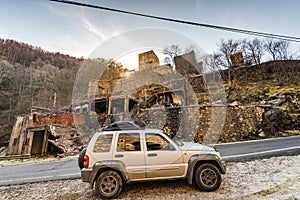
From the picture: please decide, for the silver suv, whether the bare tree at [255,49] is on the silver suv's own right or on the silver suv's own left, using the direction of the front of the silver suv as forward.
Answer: on the silver suv's own left

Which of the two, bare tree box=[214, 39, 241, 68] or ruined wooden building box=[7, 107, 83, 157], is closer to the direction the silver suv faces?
the bare tree

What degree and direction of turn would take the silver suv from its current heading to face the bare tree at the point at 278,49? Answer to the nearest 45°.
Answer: approximately 45° to its left

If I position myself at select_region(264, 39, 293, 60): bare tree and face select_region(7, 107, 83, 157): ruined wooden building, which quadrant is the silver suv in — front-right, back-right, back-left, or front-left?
front-left

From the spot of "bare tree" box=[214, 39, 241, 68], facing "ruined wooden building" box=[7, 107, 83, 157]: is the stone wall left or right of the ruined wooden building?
left

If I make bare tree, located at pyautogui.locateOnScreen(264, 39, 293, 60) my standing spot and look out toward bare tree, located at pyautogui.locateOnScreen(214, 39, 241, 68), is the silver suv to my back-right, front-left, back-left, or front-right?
front-left

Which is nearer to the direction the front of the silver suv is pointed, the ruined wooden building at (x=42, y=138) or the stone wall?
the stone wall

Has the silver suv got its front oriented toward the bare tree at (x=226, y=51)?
no

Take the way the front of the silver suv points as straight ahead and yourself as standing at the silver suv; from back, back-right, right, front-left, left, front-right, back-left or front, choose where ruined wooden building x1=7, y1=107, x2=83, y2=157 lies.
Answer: back-left

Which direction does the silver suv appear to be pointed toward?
to the viewer's right

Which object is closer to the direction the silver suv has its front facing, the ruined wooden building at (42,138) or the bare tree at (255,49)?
the bare tree

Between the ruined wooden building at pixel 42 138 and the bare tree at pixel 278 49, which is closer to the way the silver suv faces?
the bare tree

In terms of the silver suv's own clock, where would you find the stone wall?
The stone wall is roughly at 10 o'clock from the silver suv.
